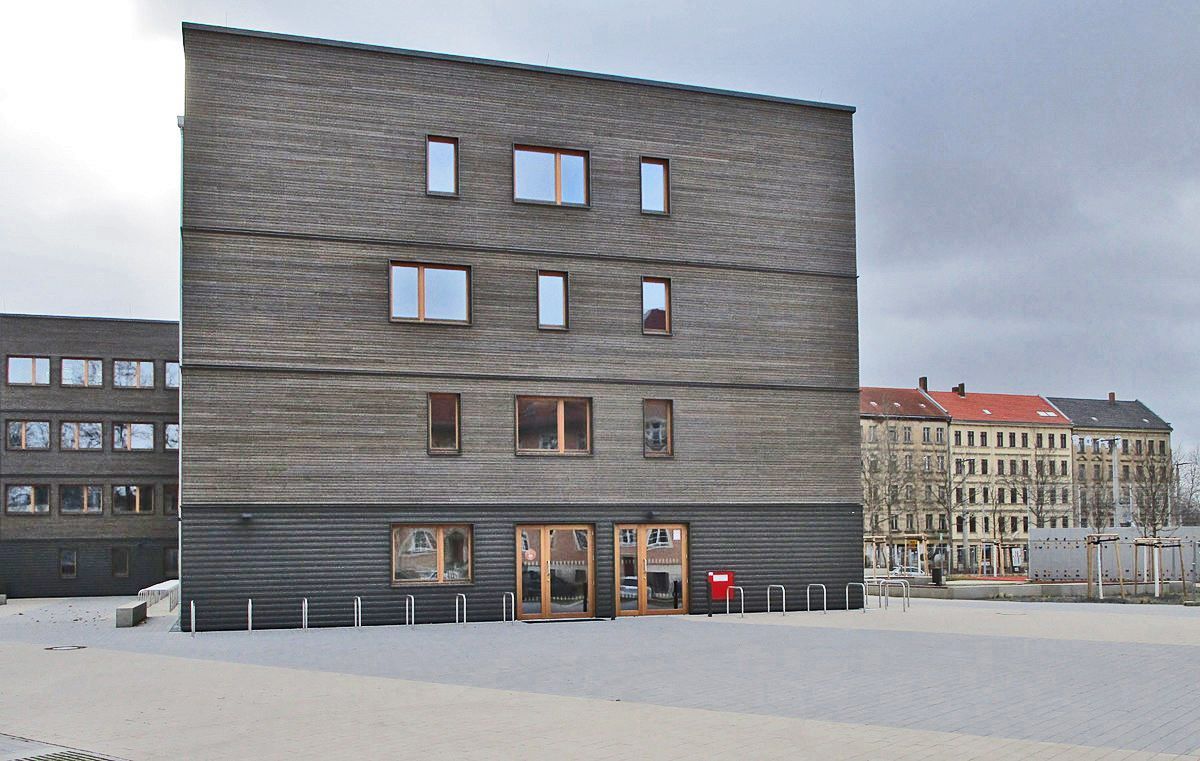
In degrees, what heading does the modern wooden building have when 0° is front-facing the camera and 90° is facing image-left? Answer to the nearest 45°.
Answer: approximately 0°

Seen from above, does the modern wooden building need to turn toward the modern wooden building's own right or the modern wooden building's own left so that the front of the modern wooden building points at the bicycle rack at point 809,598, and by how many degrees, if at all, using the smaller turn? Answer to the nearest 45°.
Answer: approximately 90° to the modern wooden building's own left
